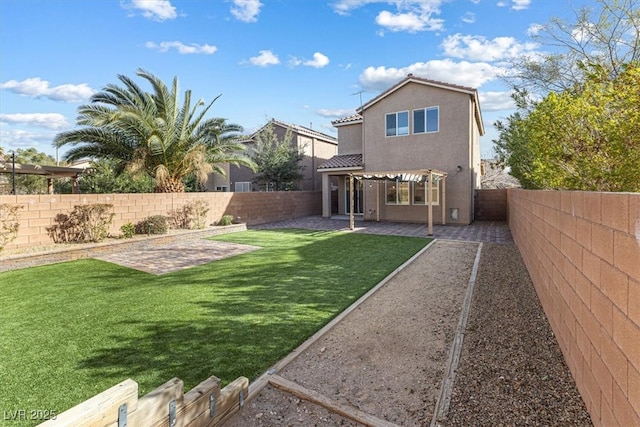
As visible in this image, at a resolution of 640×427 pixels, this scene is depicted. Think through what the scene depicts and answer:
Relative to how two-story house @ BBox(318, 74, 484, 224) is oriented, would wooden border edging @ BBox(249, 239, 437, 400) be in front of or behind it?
behind

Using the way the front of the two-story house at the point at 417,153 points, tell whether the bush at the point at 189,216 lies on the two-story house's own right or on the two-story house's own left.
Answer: on the two-story house's own left

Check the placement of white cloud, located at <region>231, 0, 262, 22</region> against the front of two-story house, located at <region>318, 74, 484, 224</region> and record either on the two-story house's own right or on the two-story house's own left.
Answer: on the two-story house's own left

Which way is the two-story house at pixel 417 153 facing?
away from the camera

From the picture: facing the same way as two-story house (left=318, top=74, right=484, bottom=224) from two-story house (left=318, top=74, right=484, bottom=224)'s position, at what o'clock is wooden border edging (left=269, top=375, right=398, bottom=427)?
The wooden border edging is roughly at 6 o'clock from the two-story house.

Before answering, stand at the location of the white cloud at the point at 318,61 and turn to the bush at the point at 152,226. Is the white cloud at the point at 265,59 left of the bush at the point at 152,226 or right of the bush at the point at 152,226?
right

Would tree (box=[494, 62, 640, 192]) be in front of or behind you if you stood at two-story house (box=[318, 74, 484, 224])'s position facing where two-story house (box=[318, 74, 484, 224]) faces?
behind
